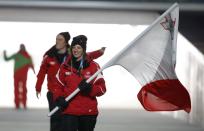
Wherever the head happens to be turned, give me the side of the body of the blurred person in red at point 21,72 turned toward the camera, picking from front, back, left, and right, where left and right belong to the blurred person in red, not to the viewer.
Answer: front

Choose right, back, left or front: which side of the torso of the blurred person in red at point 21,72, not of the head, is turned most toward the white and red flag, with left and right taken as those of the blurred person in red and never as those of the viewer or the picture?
front
